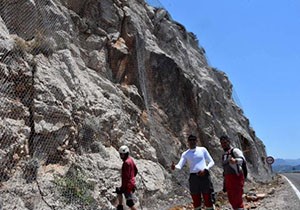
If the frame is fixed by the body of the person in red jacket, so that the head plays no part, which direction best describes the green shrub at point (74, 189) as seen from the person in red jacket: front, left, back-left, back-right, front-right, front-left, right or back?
front-right

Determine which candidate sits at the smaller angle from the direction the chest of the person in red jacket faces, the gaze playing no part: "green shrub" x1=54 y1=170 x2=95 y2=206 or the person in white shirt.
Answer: the green shrub

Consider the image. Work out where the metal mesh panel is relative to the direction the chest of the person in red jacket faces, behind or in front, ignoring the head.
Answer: in front

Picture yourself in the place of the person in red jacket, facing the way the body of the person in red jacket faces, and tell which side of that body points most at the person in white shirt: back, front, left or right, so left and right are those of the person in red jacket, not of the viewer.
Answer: back

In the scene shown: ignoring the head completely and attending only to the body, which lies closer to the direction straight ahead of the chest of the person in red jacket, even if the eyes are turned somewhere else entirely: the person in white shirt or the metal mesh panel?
the metal mesh panel

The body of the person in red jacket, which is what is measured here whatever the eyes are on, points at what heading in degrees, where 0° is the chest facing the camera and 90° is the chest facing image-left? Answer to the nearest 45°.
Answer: approximately 90°
